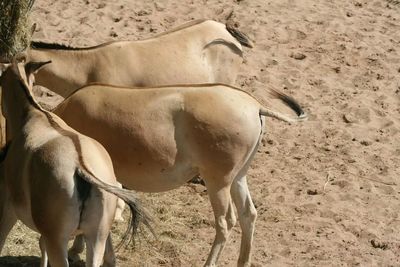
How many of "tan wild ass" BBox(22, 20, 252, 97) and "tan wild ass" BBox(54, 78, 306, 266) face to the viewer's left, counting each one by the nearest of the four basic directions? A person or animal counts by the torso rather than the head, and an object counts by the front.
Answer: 2

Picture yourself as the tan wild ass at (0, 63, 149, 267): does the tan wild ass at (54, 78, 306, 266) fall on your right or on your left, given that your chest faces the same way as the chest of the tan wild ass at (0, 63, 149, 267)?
on your right

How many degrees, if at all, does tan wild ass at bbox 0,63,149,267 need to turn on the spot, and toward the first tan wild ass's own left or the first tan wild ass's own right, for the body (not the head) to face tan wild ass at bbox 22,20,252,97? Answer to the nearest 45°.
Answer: approximately 45° to the first tan wild ass's own right

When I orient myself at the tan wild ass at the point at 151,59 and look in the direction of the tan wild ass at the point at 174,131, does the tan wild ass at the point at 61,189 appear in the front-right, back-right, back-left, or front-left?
front-right

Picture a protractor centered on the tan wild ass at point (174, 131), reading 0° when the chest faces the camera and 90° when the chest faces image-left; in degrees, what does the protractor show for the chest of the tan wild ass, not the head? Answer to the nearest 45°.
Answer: approximately 90°

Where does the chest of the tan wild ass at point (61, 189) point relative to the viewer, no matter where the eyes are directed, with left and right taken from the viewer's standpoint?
facing away from the viewer and to the left of the viewer

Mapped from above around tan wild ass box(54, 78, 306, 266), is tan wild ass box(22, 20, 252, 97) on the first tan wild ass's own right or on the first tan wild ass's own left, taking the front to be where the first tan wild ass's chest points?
on the first tan wild ass's own right

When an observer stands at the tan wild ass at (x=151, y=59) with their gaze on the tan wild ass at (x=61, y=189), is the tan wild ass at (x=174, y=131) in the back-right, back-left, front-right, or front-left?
front-left

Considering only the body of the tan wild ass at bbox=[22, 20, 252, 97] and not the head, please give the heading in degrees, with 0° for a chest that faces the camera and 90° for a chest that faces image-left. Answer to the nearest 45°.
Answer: approximately 90°

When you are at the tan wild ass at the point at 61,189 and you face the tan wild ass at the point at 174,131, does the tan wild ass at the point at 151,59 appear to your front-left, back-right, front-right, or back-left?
front-left
